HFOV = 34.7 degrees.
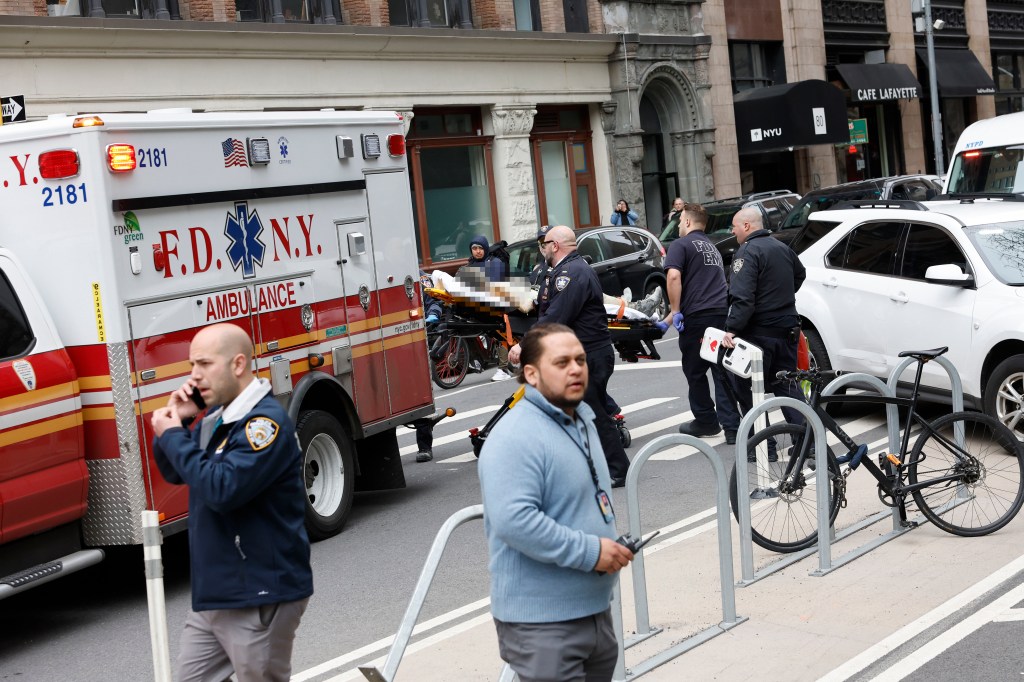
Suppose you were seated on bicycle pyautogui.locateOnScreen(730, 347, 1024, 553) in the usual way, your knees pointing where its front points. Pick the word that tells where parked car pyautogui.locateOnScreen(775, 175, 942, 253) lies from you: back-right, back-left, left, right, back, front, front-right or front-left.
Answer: right

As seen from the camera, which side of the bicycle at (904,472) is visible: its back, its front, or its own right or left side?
left

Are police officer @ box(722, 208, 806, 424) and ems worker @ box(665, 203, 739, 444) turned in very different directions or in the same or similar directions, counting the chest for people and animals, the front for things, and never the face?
same or similar directions

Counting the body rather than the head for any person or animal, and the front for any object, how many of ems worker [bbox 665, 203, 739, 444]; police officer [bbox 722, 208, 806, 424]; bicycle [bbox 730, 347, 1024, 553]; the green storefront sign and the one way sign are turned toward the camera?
2

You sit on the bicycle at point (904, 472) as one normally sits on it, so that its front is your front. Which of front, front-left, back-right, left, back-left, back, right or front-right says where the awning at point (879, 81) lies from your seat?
right

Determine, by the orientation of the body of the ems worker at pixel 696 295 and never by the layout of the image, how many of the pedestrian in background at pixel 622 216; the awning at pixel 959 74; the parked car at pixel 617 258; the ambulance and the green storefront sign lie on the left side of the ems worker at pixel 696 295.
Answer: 1

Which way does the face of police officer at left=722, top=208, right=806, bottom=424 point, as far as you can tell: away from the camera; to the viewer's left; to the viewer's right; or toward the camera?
to the viewer's left

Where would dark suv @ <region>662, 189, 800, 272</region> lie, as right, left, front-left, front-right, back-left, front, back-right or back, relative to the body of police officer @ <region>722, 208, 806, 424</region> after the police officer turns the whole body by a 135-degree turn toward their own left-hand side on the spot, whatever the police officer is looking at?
back

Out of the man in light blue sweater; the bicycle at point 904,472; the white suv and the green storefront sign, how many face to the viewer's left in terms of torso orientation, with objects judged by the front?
1

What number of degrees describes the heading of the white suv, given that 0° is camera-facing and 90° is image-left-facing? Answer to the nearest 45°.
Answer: approximately 315°

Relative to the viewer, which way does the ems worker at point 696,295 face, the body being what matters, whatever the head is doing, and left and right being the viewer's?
facing away from the viewer and to the left of the viewer

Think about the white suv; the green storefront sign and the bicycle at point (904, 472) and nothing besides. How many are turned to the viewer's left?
1

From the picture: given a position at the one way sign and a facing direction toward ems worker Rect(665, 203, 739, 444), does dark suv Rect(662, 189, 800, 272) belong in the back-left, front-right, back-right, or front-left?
front-left

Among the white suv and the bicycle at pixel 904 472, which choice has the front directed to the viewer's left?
the bicycle

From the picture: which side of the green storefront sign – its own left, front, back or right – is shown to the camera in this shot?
front

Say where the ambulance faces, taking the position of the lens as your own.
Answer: facing the viewer and to the left of the viewer

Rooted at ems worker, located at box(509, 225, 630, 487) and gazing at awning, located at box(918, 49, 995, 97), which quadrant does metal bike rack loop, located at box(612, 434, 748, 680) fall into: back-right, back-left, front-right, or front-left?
back-right

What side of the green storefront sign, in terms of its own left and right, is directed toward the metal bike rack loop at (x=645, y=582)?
front
